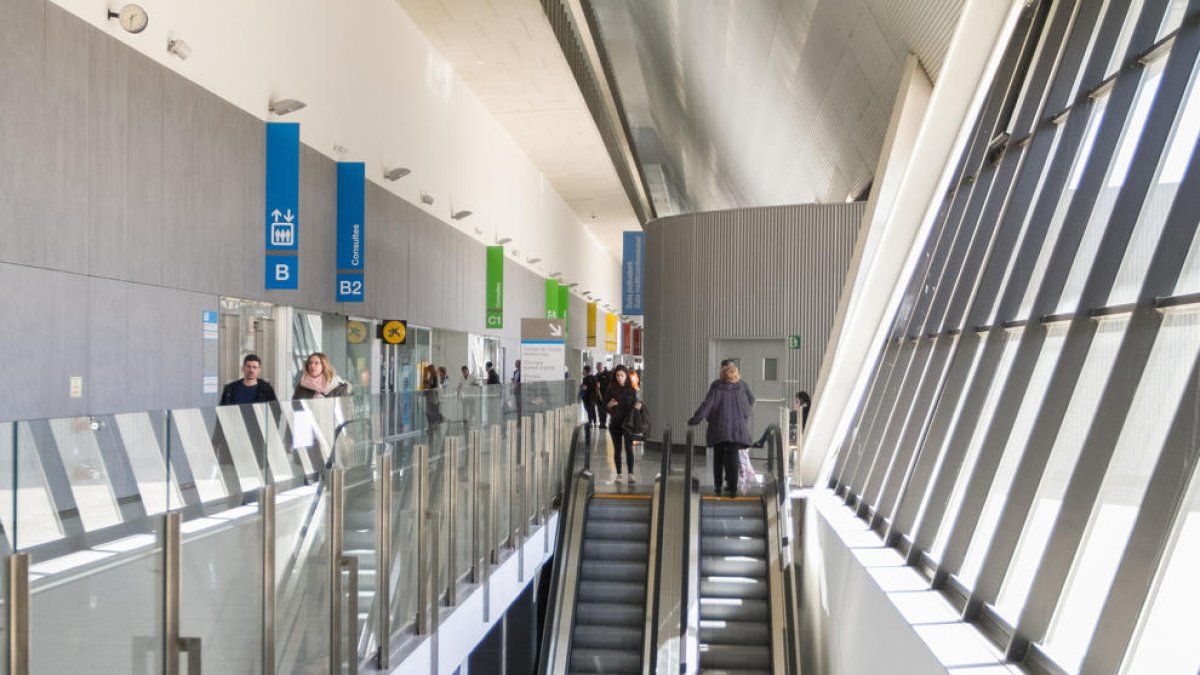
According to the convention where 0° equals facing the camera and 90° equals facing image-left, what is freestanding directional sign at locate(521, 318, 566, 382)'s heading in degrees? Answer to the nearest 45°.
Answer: approximately 0°

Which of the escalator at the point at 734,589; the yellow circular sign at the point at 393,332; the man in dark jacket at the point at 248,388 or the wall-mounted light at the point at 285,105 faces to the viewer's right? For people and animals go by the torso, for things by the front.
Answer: the wall-mounted light

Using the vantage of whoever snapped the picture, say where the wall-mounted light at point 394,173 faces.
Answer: facing to the right of the viewer

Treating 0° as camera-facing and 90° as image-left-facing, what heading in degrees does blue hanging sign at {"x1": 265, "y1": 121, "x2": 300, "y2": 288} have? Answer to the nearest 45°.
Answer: approximately 0°

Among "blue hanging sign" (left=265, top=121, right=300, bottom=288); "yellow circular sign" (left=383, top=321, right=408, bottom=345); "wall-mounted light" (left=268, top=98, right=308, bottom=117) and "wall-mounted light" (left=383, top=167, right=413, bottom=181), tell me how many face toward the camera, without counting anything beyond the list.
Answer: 2
